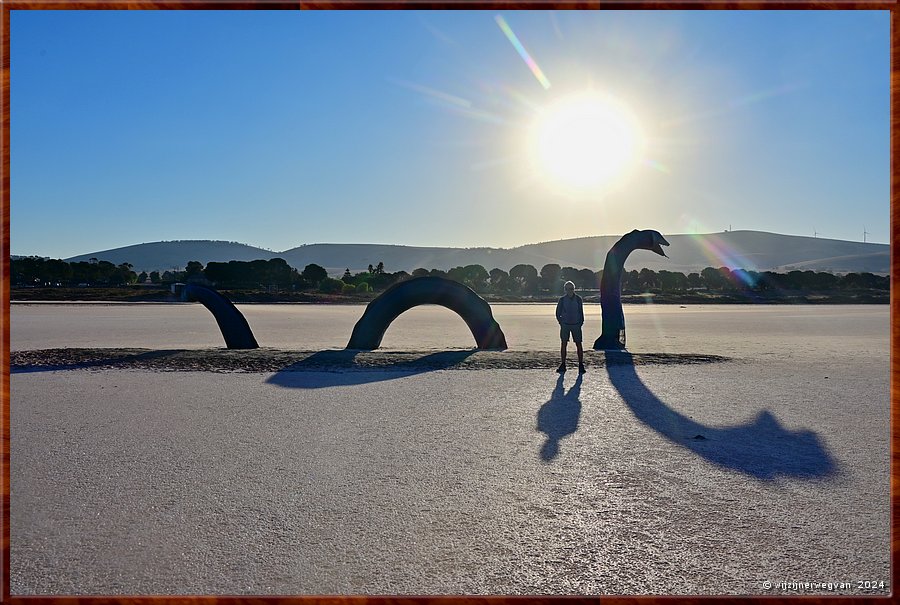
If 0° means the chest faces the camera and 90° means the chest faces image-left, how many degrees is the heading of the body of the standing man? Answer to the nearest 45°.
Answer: approximately 0°
